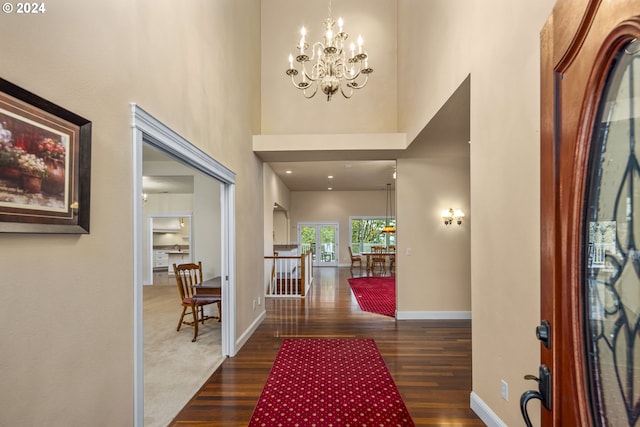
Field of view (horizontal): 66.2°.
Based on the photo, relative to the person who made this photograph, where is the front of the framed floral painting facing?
facing the viewer and to the right of the viewer

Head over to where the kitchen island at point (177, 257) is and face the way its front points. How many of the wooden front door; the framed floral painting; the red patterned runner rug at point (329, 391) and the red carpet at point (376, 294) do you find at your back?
0

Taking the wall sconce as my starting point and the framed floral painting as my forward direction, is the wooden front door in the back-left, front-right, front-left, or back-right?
front-left

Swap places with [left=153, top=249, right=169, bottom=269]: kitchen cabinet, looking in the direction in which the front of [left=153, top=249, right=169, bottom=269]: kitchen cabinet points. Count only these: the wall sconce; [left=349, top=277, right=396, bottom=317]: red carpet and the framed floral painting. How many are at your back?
0

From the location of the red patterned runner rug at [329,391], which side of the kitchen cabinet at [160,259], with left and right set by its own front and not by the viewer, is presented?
front

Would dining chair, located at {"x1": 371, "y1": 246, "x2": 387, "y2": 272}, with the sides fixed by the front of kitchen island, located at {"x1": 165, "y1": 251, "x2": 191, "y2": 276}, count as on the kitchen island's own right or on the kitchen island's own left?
on the kitchen island's own left

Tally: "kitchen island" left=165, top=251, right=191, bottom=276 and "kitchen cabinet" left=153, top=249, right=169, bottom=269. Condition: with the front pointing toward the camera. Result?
2

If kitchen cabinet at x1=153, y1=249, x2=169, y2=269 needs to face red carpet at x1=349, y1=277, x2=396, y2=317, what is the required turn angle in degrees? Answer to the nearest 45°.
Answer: approximately 45° to its left

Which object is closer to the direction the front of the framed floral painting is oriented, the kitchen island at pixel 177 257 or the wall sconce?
the wall sconce

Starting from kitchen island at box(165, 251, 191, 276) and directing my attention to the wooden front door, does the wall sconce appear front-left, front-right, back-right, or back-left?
front-left

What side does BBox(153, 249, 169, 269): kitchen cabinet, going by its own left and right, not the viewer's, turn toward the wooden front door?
front

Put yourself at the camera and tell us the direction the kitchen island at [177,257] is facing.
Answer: facing the viewer

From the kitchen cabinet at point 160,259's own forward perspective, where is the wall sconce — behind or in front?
in front

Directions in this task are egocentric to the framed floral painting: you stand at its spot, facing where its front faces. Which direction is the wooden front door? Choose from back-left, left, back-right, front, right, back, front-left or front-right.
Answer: front

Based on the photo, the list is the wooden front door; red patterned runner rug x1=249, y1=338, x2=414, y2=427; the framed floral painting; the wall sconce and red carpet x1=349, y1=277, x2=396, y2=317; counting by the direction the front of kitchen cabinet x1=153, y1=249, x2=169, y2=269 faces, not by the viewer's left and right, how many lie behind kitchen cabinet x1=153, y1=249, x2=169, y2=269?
0
